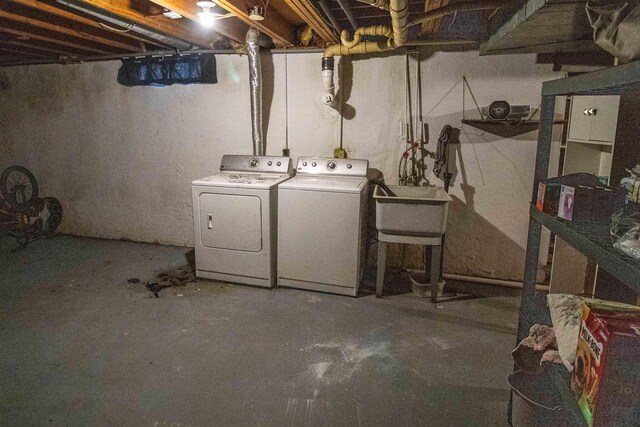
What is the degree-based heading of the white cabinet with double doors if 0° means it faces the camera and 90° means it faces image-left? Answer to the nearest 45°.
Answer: approximately 0°

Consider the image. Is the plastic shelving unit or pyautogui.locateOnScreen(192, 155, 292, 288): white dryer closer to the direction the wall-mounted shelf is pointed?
the plastic shelving unit

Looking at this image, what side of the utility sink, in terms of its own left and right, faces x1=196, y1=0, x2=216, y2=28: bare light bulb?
right

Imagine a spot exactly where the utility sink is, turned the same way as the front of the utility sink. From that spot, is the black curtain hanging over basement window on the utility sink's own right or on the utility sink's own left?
on the utility sink's own right

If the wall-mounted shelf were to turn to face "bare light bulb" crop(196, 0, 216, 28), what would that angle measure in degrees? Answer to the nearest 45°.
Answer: approximately 45° to its right
